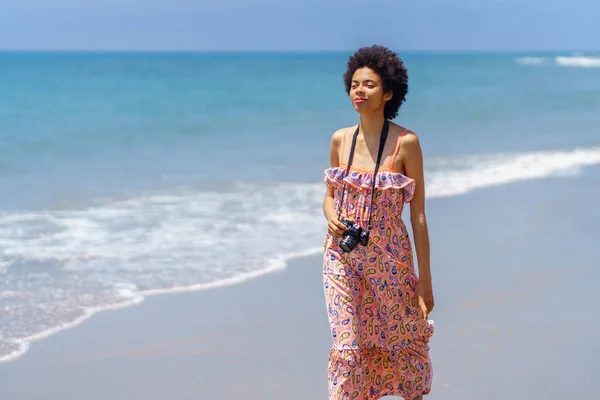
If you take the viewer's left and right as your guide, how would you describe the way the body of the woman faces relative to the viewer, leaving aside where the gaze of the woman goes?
facing the viewer and to the left of the viewer

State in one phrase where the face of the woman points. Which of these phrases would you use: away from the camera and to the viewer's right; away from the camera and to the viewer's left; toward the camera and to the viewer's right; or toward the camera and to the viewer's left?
toward the camera and to the viewer's left
